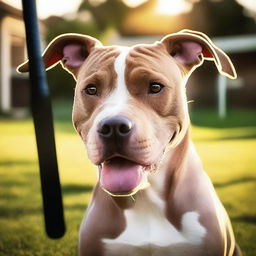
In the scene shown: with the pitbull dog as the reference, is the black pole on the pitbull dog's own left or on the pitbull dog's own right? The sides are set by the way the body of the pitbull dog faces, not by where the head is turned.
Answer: on the pitbull dog's own right

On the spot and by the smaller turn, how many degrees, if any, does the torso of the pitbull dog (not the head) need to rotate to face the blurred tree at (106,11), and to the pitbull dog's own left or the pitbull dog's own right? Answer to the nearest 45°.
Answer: approximately 180°

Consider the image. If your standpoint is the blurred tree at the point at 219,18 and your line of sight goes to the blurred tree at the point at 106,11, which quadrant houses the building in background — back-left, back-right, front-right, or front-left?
front-left

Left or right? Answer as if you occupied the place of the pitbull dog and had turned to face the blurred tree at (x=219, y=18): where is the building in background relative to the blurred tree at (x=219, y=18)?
left

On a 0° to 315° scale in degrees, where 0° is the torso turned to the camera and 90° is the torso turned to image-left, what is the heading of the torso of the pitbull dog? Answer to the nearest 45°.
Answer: approximately 0°

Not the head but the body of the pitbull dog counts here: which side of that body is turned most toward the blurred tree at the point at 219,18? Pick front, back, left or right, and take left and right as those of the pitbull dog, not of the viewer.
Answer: back

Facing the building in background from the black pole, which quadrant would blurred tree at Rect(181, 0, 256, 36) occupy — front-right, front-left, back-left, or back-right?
front-right

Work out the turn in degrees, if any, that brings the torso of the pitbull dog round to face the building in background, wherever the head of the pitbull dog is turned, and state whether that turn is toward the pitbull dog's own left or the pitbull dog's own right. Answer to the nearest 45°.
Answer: approximately 180°
